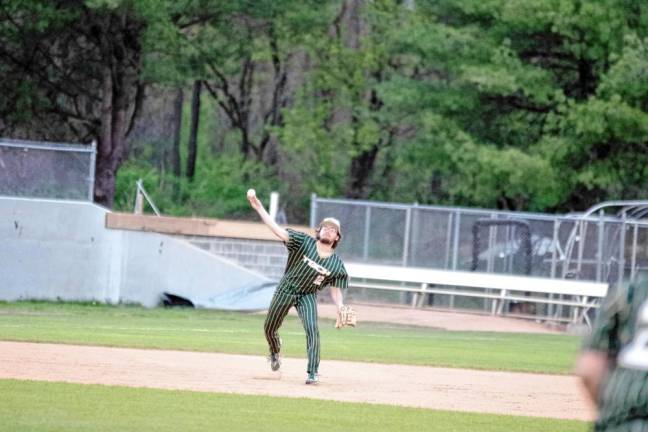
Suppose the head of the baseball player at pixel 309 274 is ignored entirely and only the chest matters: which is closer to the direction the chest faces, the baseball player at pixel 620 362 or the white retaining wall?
the baseball player

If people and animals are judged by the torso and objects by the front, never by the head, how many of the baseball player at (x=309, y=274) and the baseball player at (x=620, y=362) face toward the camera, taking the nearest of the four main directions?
1

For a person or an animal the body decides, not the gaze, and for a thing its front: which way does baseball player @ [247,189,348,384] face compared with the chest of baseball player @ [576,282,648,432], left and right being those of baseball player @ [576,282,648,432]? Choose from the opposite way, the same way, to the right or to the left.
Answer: the opposite way

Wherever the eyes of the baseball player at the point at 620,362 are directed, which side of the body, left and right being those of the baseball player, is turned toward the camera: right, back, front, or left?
back

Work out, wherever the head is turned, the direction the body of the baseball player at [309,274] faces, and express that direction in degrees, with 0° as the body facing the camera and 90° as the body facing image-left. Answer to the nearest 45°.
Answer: approximately 0°

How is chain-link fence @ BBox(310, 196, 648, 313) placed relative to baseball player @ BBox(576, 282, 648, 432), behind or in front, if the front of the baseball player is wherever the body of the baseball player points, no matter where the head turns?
in front

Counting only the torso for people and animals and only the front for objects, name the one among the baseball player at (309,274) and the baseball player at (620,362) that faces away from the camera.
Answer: the baseball player at (620,362)

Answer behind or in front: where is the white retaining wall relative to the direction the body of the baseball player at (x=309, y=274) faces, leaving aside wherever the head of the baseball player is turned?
behind

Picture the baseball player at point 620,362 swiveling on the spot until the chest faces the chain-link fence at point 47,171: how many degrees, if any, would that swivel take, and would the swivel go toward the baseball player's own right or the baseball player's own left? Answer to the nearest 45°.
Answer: approximately 45° to the baseball player's own left

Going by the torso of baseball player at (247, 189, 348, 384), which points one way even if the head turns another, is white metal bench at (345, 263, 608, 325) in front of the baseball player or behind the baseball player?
behind

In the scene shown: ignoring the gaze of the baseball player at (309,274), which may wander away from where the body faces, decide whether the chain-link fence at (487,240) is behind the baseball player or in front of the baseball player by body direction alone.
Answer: behind
